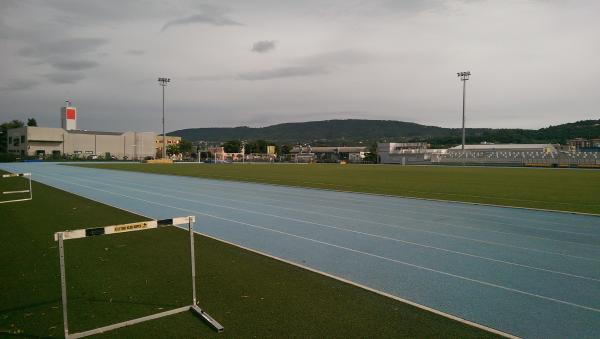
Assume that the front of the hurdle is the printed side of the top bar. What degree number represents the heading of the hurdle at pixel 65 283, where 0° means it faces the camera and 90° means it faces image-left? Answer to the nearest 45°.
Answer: approximately 315°
